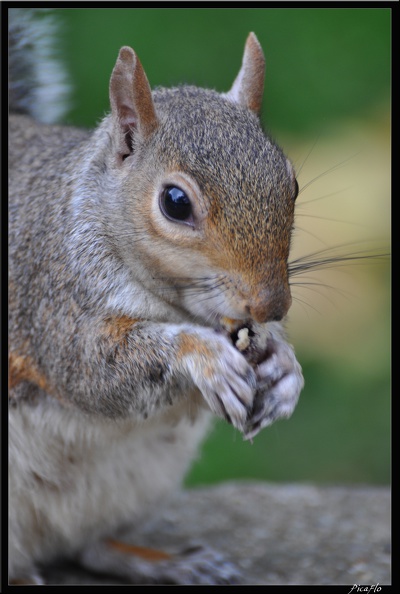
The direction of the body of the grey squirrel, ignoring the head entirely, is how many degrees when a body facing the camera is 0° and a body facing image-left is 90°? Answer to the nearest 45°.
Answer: approximately 315°
